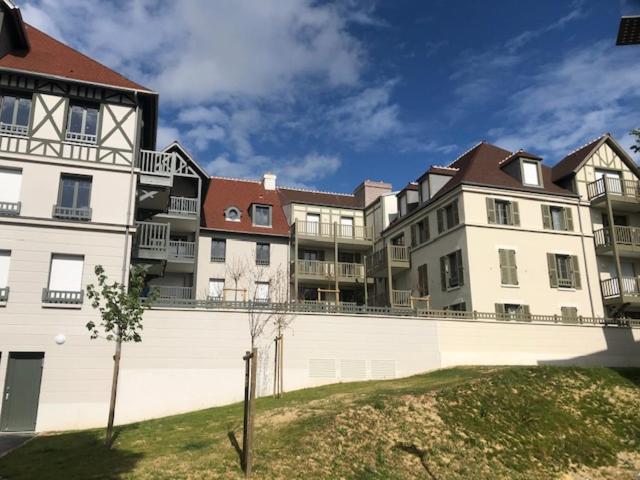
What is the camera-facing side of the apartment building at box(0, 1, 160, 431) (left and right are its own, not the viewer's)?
front

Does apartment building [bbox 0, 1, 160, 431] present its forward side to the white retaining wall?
no

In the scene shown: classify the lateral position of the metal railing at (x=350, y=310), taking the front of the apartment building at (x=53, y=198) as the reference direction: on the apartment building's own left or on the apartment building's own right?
on the apartment building's own left

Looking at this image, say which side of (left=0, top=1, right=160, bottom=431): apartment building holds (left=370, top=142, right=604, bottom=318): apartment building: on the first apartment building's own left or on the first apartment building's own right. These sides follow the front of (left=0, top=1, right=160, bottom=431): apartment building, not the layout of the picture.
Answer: on the first apartment building's own left
